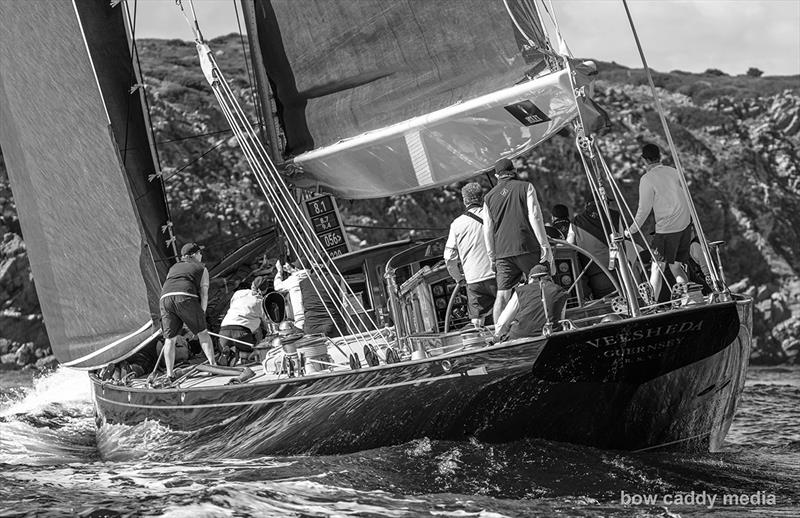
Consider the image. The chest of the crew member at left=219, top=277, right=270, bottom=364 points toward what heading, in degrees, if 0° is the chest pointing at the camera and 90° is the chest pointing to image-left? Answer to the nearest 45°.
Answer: approximately 225°

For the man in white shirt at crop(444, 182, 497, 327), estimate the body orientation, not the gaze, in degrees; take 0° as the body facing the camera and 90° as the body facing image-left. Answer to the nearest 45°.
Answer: approximately 135°

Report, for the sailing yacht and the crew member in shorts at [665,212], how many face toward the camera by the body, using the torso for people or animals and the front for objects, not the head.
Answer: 0

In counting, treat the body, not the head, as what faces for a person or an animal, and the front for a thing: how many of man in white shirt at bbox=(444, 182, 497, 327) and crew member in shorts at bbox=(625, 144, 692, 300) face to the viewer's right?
0

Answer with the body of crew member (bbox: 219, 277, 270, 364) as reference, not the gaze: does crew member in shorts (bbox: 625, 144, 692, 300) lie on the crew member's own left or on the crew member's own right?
on the crew member's own right

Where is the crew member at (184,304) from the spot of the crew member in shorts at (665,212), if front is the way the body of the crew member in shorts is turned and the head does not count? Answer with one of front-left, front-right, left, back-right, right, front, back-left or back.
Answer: front-left
